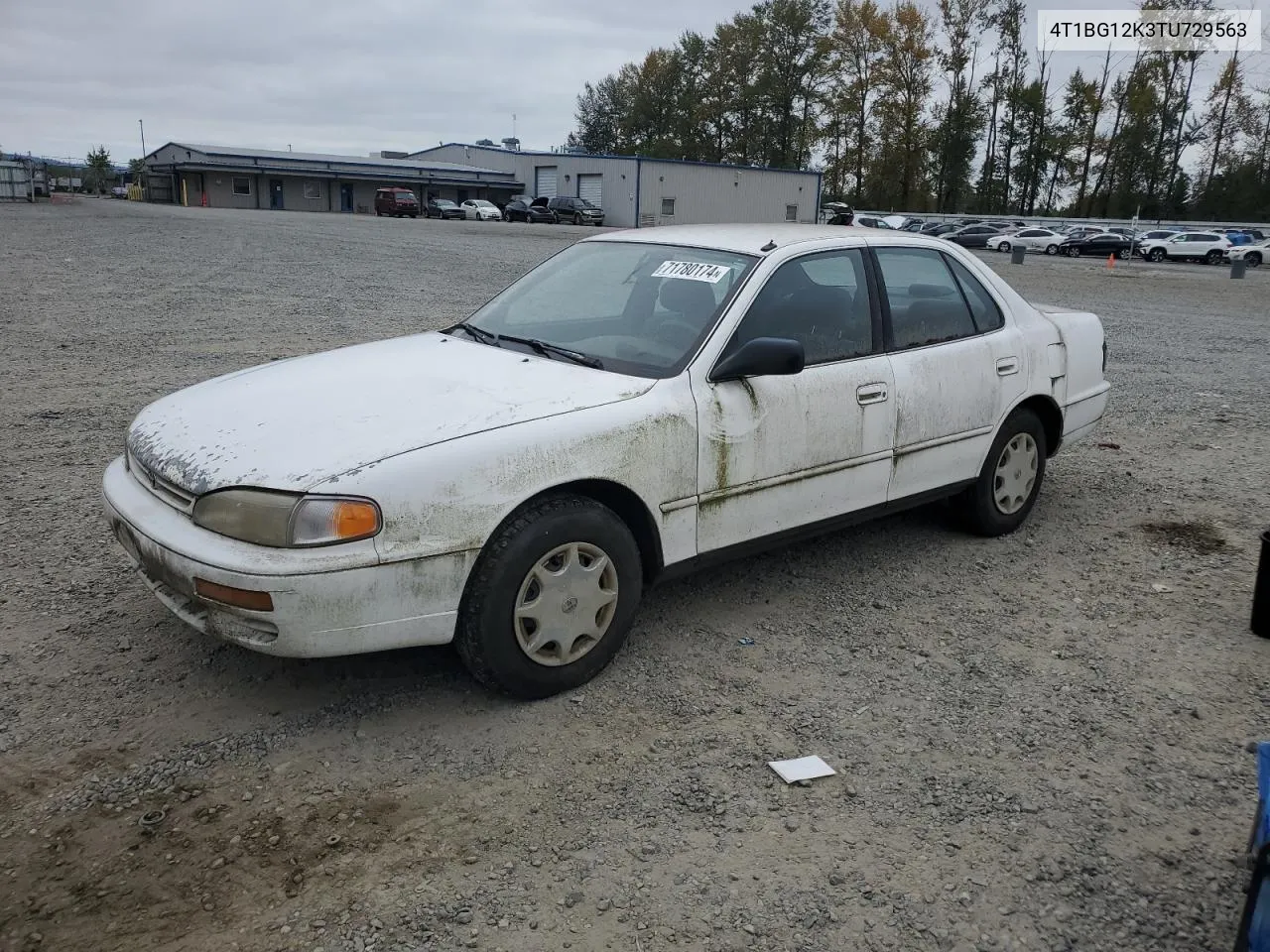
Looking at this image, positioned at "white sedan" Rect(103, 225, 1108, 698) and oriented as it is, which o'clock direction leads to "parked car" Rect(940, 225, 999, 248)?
The parked car is roughly at 5 o'clock from the white sedan.

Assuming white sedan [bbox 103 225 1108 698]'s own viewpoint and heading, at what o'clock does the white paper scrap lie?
The white paper scrap is roughly at 9 o'clock from the white sedan.

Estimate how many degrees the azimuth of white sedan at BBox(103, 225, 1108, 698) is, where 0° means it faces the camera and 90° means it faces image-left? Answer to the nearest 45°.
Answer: approximately 45°
